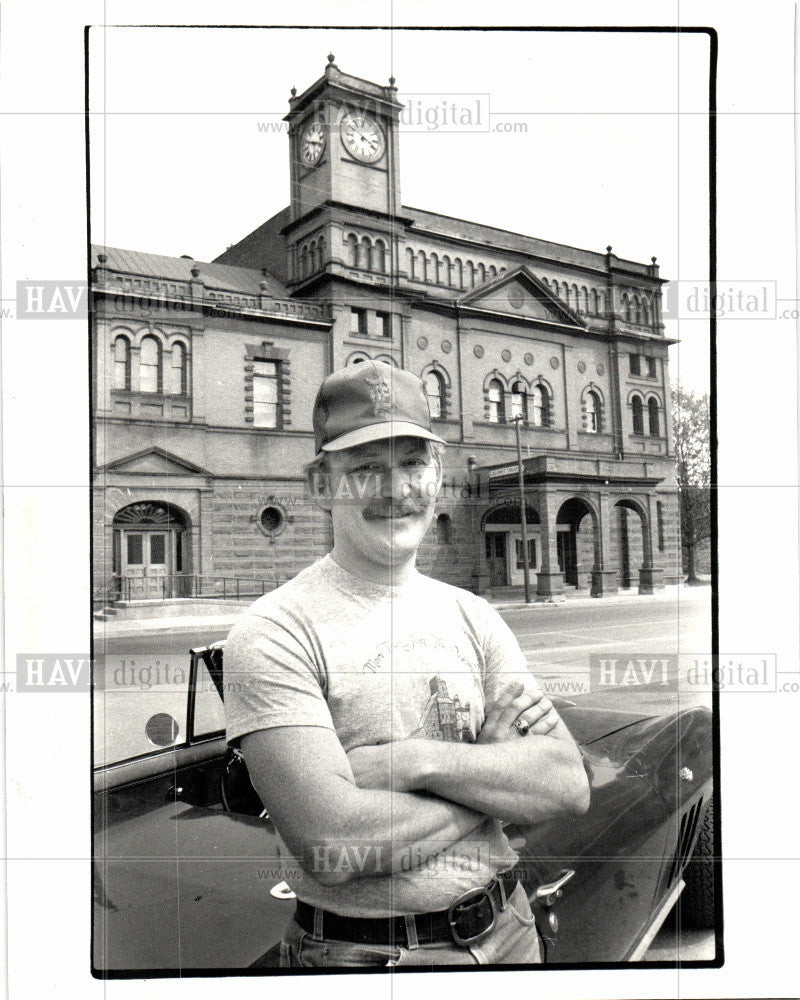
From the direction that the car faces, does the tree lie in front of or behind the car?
in front

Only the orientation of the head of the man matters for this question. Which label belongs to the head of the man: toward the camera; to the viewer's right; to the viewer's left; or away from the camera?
toward the camera

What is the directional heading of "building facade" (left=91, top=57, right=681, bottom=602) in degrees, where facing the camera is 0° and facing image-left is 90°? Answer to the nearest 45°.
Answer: approximately 315°

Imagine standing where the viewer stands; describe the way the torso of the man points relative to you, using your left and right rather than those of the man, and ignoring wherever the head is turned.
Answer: facing the viewer and to the right of the viewer

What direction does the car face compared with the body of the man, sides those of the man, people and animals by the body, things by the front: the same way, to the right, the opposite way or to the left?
to the left

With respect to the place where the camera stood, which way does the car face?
facing away from the viewer and to the right of the viewer

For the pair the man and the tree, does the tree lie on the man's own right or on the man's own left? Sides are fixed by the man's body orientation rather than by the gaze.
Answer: on the man's own left
